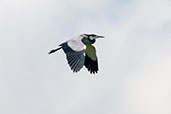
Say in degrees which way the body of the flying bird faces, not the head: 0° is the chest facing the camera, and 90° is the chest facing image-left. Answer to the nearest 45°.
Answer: approximately 270°
